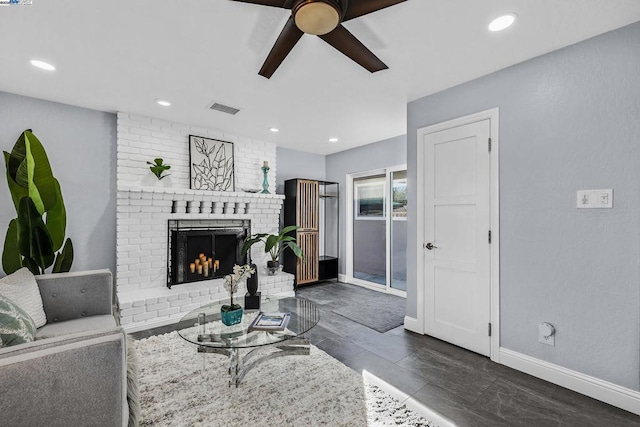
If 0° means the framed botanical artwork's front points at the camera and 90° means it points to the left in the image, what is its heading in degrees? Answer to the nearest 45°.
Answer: approximately 315°

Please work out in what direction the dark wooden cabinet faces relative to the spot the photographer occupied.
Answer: facing the viewer and to the right of the viewer

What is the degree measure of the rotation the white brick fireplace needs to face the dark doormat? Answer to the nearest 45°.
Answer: approximately 45° to its left

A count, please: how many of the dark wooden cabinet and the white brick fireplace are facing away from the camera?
0

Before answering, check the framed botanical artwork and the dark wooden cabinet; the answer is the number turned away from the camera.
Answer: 0

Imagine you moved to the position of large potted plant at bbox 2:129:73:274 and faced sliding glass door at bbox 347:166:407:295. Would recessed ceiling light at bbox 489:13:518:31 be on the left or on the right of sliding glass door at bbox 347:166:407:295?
right

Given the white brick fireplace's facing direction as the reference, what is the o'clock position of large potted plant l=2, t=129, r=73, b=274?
The large potted plant is roughly at 3 o'clock from the white brick fireplace.

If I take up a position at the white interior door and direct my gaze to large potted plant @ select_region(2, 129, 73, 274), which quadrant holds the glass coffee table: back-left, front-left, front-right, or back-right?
front-left

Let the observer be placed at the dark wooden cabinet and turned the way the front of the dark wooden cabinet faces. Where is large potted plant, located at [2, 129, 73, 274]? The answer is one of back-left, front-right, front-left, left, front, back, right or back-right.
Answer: right

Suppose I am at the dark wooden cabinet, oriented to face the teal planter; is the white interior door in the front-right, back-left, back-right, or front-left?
front-left

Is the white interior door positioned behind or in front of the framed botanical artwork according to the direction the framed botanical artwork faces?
in front

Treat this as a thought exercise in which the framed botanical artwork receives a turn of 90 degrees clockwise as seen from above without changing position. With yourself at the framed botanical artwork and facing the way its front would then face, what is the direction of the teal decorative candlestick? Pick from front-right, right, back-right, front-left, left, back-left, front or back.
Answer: back-left

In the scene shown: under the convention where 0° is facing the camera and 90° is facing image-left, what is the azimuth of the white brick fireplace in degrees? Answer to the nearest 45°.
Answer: approximately 315°

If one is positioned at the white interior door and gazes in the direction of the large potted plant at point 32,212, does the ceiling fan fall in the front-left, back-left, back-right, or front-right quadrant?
front-left

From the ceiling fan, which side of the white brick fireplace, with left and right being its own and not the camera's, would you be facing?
front

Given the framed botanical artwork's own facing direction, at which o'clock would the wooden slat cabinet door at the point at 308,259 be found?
The wooden slat cabinet door is roughly at 10 o'clock from the framed botanical artwork.

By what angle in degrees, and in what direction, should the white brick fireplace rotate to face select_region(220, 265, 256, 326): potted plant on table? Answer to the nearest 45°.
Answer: approximately 45° to its right
